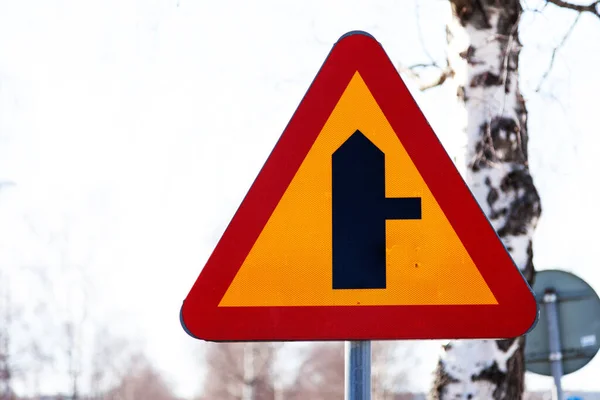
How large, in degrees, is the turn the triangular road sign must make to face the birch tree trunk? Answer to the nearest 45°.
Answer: approximately 180°

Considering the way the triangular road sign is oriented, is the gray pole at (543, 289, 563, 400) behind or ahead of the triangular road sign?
behind

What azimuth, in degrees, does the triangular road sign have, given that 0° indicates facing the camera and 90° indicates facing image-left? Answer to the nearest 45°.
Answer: approximately 0°
